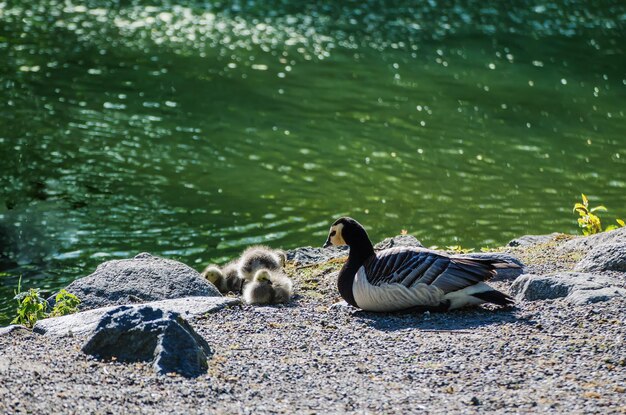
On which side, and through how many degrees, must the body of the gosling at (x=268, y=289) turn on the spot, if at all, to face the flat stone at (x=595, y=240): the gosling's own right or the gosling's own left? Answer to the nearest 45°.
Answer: approximately 135° to the gosling's own left

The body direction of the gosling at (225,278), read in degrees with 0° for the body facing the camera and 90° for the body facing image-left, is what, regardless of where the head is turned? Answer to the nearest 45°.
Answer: approximately 90°
